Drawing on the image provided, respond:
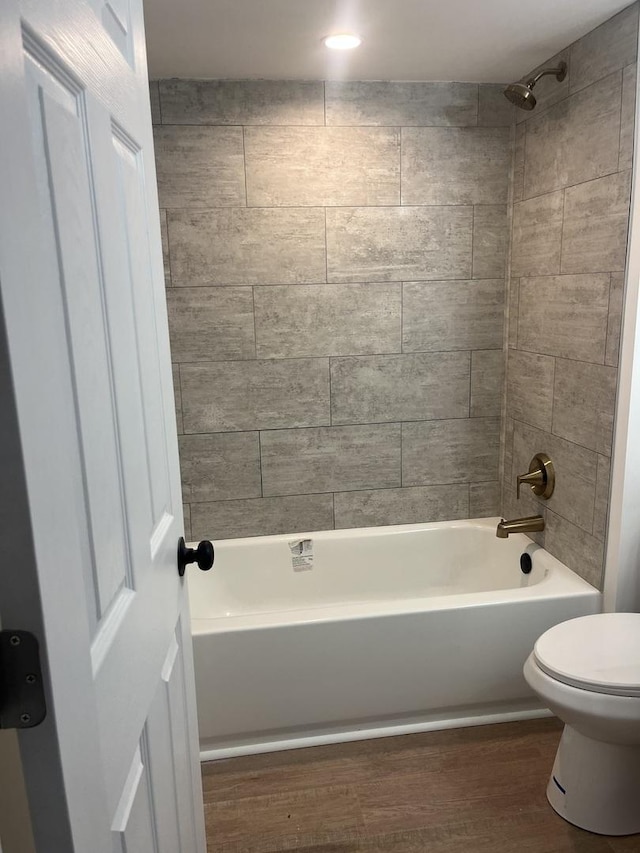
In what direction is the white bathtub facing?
toward the camera

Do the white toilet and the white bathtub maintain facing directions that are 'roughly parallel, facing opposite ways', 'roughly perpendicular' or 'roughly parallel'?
roughly perpendicular

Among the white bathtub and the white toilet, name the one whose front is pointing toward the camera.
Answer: the white bathtub

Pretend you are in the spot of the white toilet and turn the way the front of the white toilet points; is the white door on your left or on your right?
on your left

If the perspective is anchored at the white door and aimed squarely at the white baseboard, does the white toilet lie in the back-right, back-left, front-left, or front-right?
front-right

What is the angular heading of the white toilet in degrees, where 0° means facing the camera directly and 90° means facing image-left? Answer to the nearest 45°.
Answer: approximately 90°

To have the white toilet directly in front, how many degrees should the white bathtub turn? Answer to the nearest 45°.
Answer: approximately 45° to its left

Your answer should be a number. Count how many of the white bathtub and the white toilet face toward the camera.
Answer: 1

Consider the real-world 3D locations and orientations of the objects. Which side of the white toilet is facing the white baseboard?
front

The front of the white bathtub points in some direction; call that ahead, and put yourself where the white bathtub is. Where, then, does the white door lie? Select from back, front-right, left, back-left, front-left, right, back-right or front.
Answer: front
